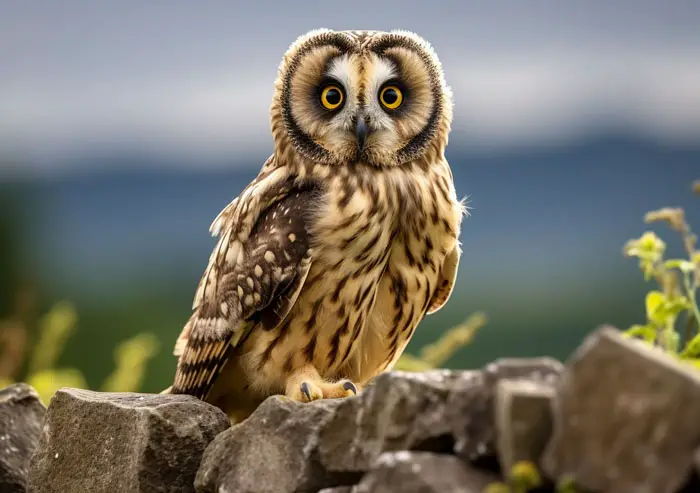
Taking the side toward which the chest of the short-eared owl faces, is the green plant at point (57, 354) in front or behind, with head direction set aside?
behind

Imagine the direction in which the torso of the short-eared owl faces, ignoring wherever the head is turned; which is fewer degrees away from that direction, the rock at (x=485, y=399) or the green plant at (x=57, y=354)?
the rock

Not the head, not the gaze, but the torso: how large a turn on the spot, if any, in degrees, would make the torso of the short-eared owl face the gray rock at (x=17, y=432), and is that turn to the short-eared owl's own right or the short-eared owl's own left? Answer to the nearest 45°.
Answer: approximately 135° to the short-eared owl's own right

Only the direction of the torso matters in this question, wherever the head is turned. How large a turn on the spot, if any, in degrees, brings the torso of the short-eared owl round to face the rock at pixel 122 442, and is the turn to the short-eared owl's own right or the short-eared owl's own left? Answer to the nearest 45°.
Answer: approximately 90° to the short-eared owl's own right

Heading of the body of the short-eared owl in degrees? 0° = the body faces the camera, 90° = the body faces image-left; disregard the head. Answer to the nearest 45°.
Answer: approximately 315°

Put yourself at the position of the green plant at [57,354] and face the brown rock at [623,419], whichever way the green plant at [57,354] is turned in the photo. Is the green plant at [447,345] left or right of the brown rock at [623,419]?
left
